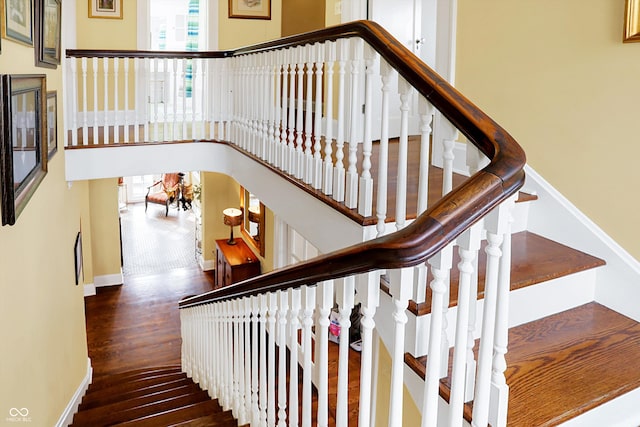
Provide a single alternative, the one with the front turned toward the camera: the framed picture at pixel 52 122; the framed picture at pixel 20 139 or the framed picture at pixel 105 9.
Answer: the framed picture at pixel 105 9

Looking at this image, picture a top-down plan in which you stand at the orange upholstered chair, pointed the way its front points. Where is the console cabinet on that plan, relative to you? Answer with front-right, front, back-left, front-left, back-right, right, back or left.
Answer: front-left

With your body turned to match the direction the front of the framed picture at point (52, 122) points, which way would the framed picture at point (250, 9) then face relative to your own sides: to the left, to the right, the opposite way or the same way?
to the right

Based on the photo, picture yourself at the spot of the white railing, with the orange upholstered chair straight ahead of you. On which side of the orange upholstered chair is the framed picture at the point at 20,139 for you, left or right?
left

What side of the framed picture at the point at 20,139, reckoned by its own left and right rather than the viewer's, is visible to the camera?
right

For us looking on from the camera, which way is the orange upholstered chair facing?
facing the viewer and to the left of the viewer

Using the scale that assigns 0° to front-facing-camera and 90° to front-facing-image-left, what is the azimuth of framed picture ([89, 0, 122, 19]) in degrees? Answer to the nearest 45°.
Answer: approximately 0°

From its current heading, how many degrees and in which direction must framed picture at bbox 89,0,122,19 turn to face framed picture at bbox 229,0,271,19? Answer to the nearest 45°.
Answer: approximately 90° to its left

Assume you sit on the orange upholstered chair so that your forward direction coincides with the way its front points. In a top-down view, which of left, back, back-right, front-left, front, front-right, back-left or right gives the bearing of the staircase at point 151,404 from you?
front-left

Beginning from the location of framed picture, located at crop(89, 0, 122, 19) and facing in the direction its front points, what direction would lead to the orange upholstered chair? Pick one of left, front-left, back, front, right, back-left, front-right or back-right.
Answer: back
